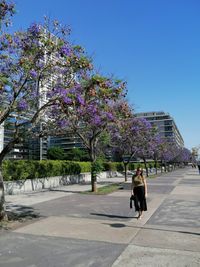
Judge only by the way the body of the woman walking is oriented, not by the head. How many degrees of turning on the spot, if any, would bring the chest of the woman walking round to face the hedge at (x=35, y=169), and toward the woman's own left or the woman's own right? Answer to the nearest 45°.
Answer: approximately 135° to the woman's own right

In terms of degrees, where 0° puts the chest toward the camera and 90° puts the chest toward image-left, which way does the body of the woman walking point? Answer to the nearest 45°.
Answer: approximately 0°

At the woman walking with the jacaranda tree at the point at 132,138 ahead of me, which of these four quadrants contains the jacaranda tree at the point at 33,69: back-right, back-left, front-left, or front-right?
back-left

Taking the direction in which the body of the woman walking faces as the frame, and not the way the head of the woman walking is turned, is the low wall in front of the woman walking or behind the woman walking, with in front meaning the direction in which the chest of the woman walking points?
behind

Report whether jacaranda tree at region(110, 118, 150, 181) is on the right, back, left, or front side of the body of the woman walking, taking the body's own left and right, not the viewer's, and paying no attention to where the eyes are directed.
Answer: back

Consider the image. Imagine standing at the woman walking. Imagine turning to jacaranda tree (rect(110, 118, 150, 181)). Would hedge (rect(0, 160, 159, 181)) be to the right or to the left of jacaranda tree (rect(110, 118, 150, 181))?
left
